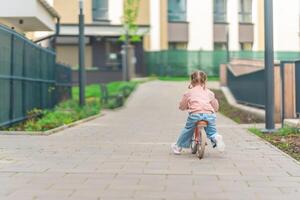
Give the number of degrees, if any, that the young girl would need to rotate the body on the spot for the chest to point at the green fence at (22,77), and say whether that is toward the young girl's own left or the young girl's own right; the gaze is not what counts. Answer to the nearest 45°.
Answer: approximately 45° to the young girl's own left

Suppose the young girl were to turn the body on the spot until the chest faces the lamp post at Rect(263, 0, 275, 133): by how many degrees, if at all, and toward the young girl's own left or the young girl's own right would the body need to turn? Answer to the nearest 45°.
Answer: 0° — they already face it

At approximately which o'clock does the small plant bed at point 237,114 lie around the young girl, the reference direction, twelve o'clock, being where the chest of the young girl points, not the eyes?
The small plant bed is roughly at 12 o'clock from the young girl.

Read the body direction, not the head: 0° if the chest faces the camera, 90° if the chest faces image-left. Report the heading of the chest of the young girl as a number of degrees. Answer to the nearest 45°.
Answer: approximately 180°

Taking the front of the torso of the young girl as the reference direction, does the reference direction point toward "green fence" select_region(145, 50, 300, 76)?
yes

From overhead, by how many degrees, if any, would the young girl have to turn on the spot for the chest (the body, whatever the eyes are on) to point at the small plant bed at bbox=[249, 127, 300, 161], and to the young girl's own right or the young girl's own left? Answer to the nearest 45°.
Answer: approximately 45° to the young girl's own right

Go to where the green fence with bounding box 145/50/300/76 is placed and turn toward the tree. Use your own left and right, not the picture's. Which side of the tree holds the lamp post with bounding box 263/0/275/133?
left

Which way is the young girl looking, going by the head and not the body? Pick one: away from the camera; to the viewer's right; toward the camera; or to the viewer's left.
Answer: away from the camera

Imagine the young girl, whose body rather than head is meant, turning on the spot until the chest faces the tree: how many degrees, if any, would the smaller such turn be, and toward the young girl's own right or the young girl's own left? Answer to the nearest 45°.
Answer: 0° — they already face it
